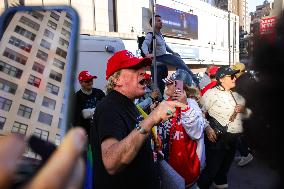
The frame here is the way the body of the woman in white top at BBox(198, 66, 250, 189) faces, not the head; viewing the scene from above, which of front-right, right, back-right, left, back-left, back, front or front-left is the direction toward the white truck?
back-right
